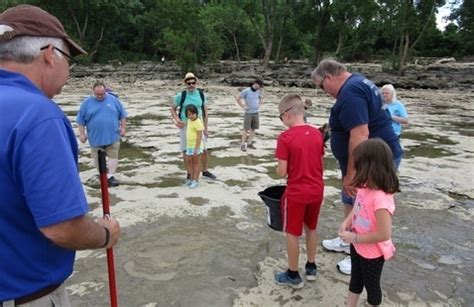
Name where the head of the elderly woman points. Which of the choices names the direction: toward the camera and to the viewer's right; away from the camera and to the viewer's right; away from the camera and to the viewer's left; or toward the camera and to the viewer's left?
toward the camera and to the viewer's left

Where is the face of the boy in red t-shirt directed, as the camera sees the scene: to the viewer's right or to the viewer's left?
to the viewer's left

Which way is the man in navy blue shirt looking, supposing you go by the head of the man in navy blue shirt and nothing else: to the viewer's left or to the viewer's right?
to the viewer's left

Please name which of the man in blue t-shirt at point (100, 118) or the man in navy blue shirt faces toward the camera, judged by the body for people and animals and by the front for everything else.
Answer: the man in blue t-shirt

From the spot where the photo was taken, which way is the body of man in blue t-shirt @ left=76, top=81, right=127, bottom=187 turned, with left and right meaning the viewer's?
facing the viewer

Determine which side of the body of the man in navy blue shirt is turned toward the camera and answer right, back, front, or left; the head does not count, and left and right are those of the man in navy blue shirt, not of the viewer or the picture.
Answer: left

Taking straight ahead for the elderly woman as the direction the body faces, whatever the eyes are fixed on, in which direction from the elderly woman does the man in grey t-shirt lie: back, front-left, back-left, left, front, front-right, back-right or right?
right

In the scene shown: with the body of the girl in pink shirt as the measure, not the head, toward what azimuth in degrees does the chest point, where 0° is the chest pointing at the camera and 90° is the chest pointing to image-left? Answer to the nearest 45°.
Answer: approximately 90°

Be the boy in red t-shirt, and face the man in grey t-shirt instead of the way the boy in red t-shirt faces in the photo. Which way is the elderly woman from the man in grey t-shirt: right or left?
right

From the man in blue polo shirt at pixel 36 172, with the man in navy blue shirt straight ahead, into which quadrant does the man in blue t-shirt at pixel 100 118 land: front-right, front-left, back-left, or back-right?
front-left

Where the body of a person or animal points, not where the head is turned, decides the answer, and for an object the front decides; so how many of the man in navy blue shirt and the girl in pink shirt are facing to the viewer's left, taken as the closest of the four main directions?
2

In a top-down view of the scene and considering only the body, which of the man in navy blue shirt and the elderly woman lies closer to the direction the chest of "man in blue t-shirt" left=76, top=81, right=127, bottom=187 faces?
the man in navy blue shirt

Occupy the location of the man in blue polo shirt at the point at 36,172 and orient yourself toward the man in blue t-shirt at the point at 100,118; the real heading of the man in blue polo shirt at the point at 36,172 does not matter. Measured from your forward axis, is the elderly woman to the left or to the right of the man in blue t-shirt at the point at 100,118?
right

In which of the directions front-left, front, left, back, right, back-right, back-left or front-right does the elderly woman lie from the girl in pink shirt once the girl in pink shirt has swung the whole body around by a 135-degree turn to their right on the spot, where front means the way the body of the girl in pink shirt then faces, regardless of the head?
front-left

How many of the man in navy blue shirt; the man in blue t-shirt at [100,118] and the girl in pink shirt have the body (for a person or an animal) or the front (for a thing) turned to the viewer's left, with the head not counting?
2

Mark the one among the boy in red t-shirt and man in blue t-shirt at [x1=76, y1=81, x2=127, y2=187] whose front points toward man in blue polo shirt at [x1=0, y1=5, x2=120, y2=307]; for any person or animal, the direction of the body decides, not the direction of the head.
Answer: man in blue t-shirt at [x1=76, y1=81, x2=127, y2=187]

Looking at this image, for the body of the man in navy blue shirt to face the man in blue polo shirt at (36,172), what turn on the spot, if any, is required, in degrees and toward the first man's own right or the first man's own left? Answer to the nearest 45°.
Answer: approximately 90° to the first man's own left

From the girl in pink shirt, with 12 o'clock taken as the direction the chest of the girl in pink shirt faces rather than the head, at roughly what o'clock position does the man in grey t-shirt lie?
The man in grey t-shirt is roughly at 2 o'clock from the girl in pink shirt.
